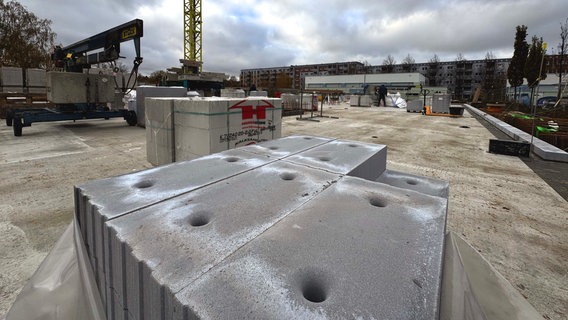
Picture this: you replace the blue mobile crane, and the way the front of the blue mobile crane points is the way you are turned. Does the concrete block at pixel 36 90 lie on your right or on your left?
on your left

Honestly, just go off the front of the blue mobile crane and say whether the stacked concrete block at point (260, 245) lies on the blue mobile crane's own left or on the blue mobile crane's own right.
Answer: on the blue mobile crane's own right

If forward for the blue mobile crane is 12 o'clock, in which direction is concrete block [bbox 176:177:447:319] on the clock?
The concrete block is roughly at 3 o'clock from the blue mobile crane.

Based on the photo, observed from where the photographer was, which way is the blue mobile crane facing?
facing to the right of the viewer

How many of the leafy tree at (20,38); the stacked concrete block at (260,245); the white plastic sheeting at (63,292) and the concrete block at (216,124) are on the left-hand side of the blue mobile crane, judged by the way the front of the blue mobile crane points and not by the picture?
1

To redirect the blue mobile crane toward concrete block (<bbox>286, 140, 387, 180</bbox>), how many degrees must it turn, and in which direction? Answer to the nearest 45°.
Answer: approximately 90° to its right

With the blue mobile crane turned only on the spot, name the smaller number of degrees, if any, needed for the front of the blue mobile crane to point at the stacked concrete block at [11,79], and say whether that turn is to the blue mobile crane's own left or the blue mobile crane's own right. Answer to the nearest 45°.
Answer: approximately 90° to the blue mobile crane's own left

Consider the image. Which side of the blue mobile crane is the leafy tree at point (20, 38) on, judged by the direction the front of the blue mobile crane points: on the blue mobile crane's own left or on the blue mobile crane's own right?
on the blue mobile crane's own left

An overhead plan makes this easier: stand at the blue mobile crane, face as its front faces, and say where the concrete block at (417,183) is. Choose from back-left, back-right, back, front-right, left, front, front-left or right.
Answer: right

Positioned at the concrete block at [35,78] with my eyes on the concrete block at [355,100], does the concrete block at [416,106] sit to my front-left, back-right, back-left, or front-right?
front-right
